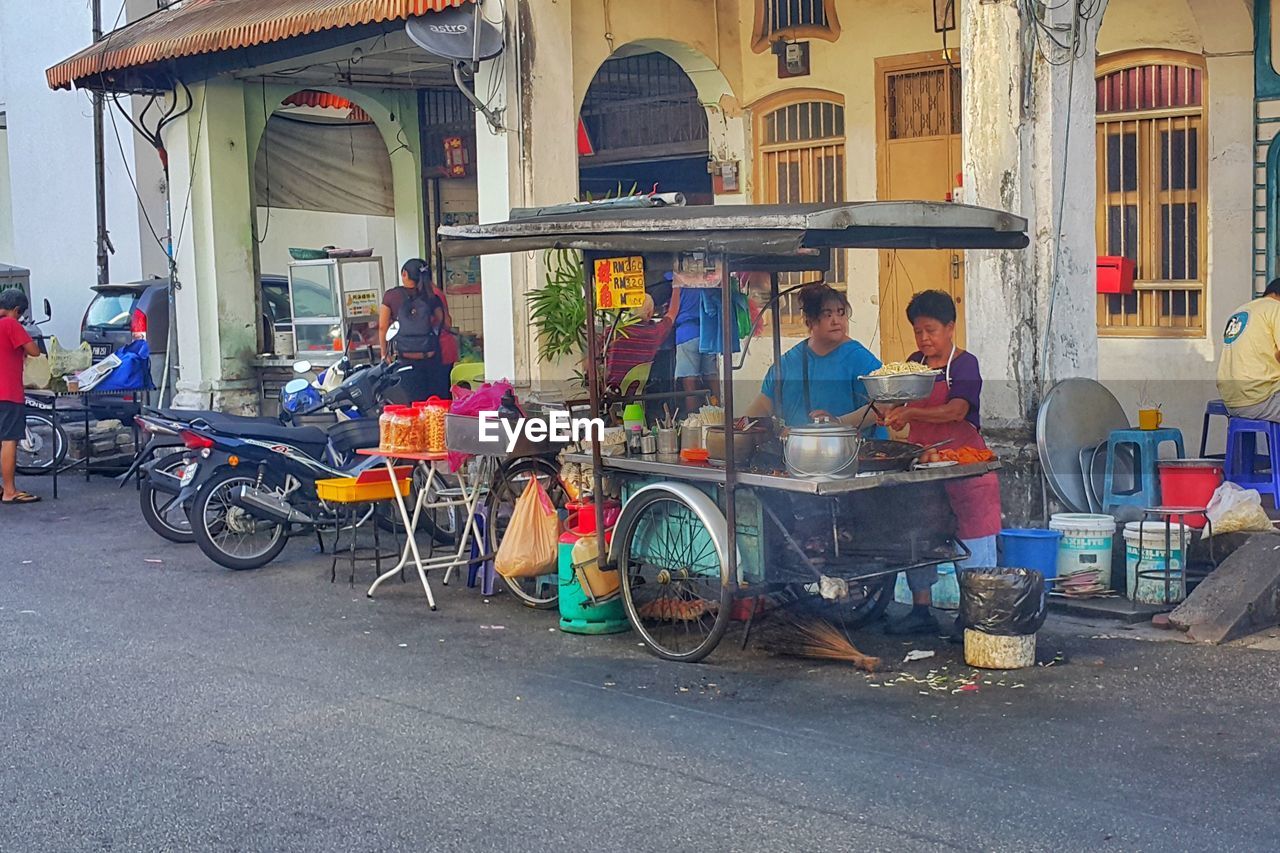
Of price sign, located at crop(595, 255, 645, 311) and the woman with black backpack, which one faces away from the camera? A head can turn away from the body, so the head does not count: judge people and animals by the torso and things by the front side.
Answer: the woman with black backpack

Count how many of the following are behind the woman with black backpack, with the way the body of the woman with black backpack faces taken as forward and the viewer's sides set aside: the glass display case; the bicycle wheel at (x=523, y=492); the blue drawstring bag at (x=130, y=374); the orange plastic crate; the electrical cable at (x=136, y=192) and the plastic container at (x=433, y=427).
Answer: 3

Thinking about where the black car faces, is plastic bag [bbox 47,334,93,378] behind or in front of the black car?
behind

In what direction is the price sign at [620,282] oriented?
toward the camera

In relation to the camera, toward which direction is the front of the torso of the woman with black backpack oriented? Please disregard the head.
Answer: away from the camera

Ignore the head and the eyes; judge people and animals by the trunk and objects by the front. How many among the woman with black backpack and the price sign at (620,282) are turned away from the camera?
1

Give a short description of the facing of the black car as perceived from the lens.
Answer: facing away from the viewer and to the right of the viewer

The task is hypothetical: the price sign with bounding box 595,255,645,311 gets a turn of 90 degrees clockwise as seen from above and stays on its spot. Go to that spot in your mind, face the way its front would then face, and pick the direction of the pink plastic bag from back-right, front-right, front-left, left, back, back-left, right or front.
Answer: front-right

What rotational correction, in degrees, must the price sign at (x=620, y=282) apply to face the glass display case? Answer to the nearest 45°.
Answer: approximately 180°

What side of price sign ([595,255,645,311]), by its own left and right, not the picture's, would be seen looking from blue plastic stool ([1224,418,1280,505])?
left

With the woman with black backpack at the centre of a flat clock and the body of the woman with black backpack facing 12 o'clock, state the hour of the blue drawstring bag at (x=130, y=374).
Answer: The blue drawstring bag is roughly at 10 o'clock from the woman with black backpack.

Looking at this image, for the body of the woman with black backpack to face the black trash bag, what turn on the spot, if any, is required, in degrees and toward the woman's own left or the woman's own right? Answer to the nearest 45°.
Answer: approximately 180°

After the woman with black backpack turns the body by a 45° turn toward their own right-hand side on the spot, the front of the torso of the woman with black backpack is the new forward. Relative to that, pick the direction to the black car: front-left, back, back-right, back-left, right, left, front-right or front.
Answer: left

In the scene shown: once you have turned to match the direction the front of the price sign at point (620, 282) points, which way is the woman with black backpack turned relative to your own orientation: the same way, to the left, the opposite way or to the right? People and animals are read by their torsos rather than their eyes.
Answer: the opposite way
